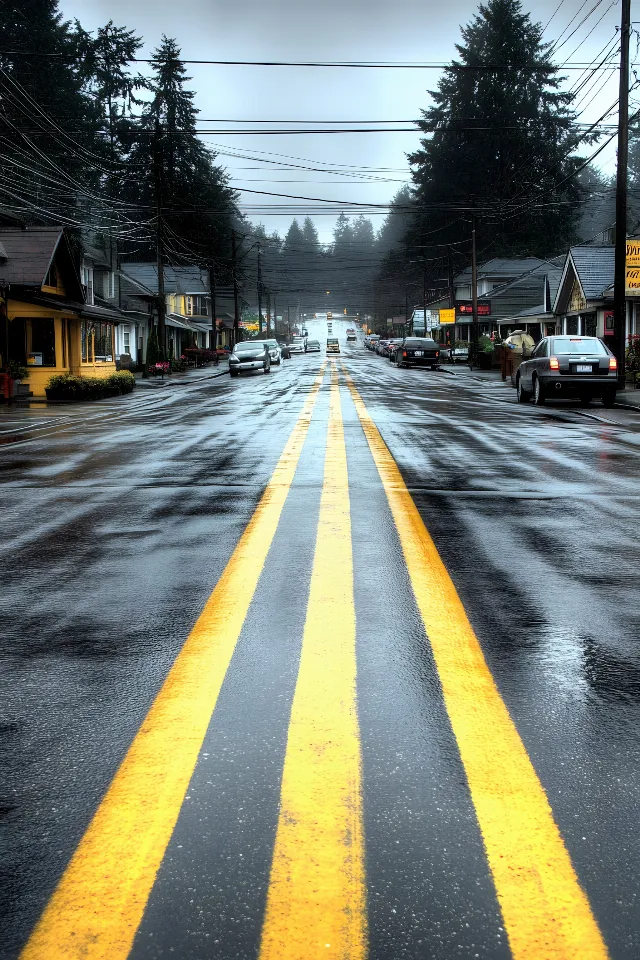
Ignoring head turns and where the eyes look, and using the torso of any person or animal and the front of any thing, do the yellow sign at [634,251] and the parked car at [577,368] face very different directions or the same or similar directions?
very different directions

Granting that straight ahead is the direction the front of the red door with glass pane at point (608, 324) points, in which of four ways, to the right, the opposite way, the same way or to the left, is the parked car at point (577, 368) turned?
the opposite way

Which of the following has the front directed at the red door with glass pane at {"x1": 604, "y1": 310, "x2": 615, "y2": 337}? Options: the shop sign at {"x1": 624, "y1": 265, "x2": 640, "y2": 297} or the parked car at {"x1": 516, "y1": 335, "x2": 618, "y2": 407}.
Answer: the parked car

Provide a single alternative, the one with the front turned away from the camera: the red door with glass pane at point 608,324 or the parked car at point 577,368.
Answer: the parked car

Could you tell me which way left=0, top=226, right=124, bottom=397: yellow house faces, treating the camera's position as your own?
facing the viewer and to the right of the viewer

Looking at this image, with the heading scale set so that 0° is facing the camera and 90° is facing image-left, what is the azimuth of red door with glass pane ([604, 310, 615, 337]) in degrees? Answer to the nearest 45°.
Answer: approximately 0°

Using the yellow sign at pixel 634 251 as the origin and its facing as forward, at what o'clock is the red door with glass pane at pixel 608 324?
The red door with glass pane is roughly at 6 o'clock from the yellow sign.

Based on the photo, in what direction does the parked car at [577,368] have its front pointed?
away from the camera

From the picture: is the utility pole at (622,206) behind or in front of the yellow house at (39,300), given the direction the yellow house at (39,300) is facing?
in front
